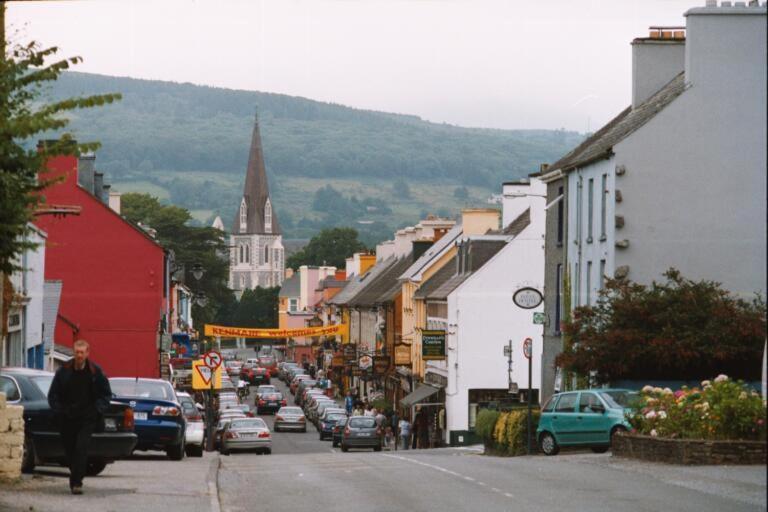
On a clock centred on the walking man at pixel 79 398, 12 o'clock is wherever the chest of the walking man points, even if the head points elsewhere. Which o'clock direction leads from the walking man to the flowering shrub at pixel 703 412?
The flowering shrub is roughly at 8 o'clock from the walking man.

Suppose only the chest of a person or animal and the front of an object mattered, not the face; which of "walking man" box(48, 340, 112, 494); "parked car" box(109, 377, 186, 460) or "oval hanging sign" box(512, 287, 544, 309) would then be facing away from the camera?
the parked car

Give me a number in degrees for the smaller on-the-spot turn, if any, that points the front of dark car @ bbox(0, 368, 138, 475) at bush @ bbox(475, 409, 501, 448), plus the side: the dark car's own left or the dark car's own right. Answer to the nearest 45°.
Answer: approximately 90° to the dark car's own right

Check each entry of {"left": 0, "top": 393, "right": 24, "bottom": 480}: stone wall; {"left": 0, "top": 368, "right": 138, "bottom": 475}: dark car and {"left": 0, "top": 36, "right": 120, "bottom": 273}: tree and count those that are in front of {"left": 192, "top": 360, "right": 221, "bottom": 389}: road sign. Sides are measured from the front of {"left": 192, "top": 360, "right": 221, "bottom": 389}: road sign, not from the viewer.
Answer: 3

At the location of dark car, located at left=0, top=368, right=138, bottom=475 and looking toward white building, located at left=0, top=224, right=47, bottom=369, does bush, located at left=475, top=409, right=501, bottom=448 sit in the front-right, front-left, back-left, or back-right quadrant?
front-right

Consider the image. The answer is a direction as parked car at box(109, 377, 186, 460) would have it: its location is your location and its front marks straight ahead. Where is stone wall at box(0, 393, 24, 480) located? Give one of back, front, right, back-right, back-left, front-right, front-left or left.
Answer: back

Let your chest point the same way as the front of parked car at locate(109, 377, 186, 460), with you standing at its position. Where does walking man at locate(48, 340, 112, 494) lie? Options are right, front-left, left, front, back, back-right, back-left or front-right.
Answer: back

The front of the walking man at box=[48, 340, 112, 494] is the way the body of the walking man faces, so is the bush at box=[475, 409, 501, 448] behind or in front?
behind

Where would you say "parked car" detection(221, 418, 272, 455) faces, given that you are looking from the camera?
facing away from the viewer

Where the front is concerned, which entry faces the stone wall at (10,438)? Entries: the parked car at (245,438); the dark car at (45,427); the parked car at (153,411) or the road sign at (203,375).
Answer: the road sign

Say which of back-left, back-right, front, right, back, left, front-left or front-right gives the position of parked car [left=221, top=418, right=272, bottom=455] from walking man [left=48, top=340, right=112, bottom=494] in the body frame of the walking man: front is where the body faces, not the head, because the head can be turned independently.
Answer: back

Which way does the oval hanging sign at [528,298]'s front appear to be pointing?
toward the camera

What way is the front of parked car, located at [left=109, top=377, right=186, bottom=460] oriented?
away from the camera

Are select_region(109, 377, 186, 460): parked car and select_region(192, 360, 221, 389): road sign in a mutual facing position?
yes

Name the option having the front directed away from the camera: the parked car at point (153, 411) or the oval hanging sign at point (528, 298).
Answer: the parked car
